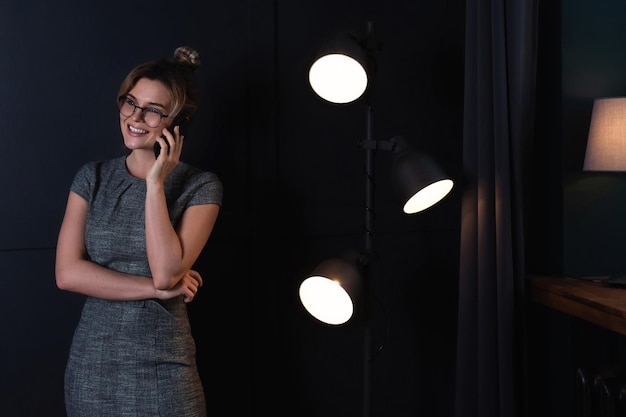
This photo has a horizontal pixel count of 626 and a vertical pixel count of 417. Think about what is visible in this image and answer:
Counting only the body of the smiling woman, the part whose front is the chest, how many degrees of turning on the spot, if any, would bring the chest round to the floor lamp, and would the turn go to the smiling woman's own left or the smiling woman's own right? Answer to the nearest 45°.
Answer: approximately 90° to the smiling woman's own left

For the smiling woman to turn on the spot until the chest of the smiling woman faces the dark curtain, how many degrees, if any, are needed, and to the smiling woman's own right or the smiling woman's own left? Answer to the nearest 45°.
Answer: approximately 90° to the smiling woman's own left

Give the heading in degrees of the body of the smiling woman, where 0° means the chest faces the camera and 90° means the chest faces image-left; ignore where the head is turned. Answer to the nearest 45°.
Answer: approximately 0°

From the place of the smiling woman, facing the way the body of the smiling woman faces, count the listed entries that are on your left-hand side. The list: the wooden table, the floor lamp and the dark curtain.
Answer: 3

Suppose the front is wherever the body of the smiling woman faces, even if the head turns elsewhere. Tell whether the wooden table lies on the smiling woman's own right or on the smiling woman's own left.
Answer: on the smiling woman's own left
